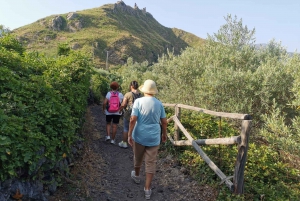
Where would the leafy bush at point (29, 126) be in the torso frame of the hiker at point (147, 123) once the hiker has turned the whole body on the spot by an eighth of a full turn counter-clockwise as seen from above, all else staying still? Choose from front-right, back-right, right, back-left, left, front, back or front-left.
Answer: left

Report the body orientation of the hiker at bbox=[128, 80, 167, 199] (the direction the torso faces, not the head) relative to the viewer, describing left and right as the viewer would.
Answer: facing away from the viewer
